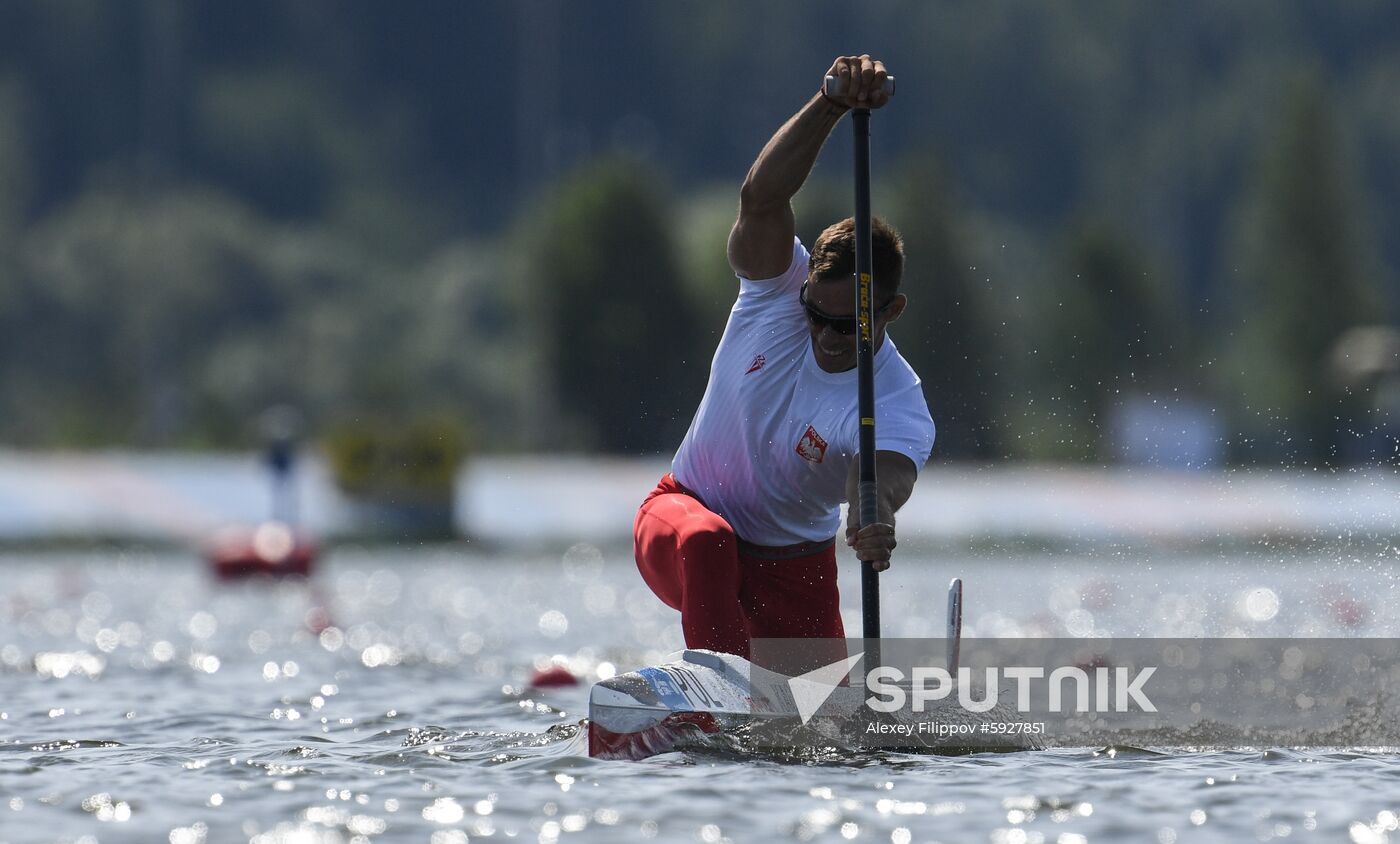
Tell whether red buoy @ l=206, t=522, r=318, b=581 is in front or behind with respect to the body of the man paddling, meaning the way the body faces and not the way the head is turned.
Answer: behind

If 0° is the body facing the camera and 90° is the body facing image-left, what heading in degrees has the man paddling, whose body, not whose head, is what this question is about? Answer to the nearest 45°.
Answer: approximately 0°

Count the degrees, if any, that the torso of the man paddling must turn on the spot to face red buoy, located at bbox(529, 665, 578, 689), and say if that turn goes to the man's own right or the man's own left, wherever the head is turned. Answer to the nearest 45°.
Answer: approximately 135° to the man's own right
